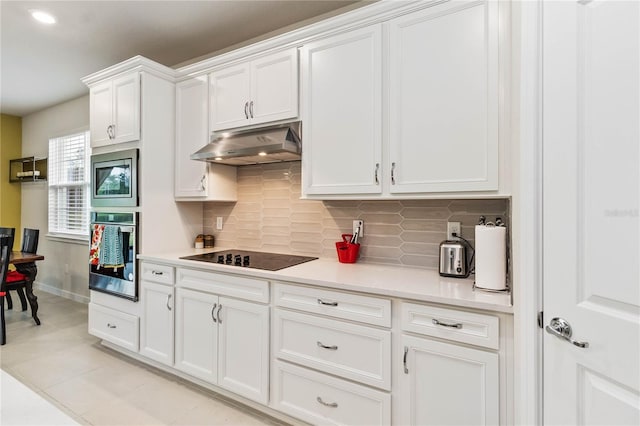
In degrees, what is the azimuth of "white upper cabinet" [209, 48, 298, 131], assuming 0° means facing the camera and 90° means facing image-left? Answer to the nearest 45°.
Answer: approximately 45°

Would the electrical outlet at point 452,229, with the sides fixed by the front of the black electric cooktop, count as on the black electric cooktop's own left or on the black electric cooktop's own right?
on the black electric cooktop's own left

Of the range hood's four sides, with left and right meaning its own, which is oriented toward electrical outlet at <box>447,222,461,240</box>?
left

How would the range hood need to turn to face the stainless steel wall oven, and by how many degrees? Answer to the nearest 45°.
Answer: approximately 90° to its right

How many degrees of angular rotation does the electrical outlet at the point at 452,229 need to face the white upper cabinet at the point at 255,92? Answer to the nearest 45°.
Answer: approximately 90° to its right

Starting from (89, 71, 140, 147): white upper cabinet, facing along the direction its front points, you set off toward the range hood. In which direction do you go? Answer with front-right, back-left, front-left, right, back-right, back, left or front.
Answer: left

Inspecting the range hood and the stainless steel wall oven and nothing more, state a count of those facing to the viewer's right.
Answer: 0

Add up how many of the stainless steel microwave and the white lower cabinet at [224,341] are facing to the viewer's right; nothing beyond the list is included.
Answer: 0

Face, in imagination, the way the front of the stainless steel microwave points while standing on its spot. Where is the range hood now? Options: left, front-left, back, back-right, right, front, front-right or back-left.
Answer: left

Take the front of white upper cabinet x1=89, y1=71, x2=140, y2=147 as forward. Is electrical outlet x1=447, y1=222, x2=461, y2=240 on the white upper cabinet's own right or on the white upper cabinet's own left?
on the white upper cabinet's own left

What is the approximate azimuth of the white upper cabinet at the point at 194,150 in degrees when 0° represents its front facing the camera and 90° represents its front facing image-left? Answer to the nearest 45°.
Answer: approximately 45°
